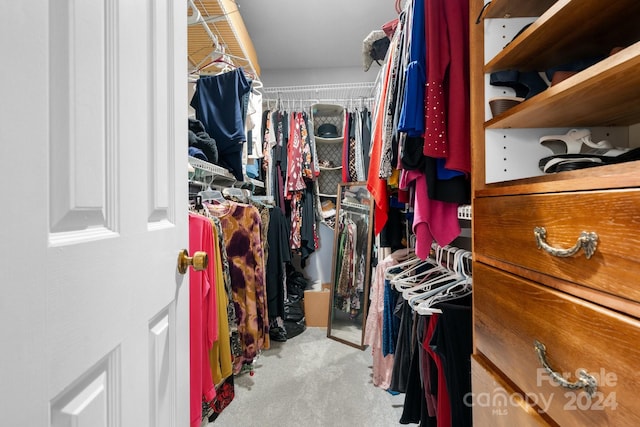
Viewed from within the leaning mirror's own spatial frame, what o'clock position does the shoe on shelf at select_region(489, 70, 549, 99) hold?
The shoe on shelf is roughly at 10 o'clock from the leaning mirror.

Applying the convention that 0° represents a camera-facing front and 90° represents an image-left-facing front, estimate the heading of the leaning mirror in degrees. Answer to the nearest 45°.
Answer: approximately 45°

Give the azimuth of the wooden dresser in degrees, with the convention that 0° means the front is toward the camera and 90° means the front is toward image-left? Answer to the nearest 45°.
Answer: approximately 45°

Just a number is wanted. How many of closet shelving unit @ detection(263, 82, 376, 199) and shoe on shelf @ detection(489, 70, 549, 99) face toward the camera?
1

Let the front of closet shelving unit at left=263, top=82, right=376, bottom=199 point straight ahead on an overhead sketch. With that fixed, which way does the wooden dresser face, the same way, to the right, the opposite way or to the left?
to the right

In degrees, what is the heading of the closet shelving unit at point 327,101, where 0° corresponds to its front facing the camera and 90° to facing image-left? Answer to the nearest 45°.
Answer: approximately 0°

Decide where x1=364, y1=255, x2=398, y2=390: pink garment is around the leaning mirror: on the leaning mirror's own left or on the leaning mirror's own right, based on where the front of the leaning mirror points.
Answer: on the leaning mirror's own left
